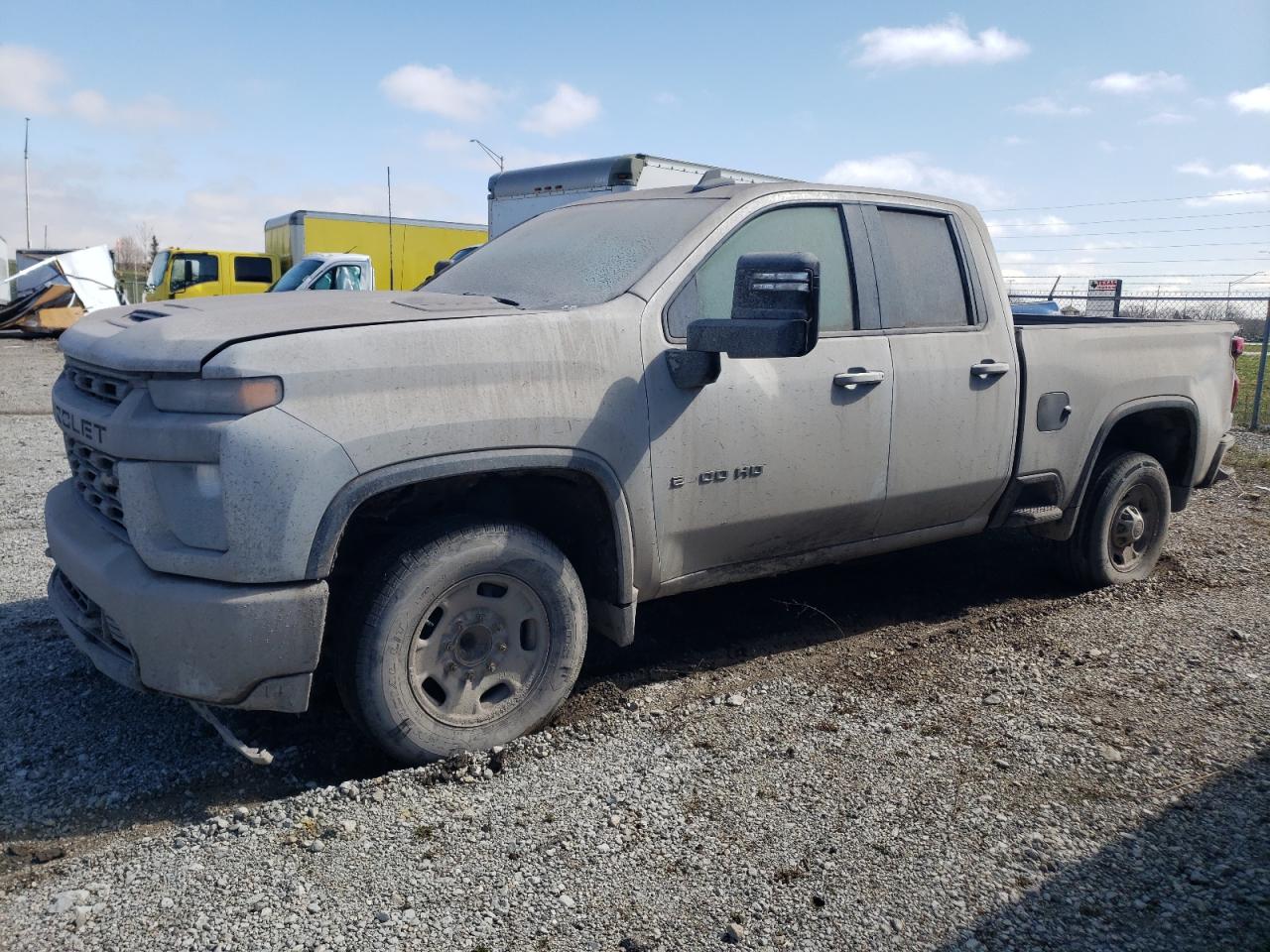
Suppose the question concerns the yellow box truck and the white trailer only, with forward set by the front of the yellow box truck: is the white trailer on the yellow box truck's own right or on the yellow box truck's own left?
on the yellow box truck's own left

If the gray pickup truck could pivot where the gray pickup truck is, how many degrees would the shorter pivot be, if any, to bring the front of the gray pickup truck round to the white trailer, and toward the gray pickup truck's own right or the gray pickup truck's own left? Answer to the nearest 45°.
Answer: approximately 135° to the gray pickup truck's own right

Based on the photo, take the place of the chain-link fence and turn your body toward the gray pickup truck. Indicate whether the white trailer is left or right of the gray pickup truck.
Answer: right

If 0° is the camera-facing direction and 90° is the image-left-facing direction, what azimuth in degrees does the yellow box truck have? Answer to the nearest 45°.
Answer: approximately 45°

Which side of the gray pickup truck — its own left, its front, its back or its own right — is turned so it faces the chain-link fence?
back

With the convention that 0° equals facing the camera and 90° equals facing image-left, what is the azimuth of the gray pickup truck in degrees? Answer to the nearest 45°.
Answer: approximately 45°
